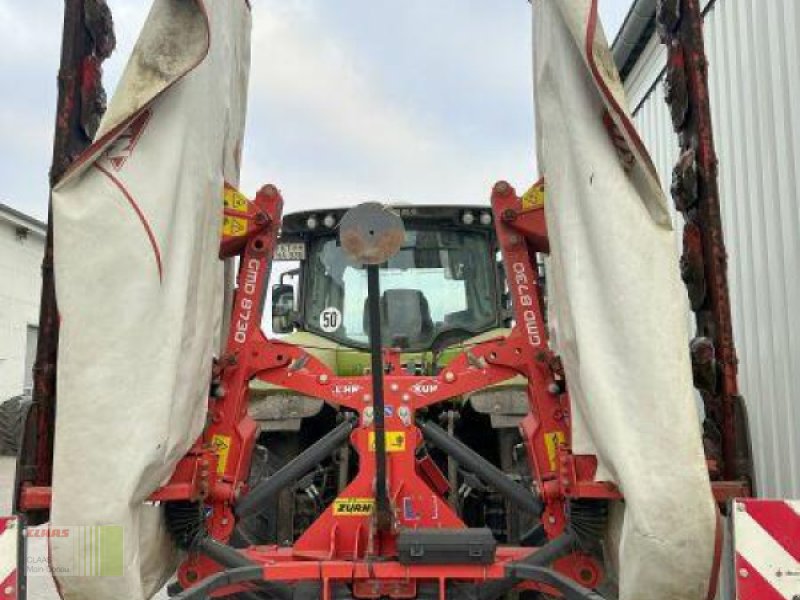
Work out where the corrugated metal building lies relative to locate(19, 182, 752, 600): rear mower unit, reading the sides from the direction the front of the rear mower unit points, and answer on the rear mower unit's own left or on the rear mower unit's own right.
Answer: on the rear mower unit's own right

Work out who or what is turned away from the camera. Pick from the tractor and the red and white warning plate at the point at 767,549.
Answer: the tractor

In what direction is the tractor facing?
away from the camera

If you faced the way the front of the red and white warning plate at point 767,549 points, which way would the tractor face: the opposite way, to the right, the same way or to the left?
the opposite way

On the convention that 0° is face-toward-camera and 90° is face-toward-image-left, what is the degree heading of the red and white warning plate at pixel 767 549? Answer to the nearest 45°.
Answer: approximately 0°

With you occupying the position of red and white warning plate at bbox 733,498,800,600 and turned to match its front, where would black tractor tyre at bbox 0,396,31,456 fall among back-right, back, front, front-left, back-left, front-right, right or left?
back-right

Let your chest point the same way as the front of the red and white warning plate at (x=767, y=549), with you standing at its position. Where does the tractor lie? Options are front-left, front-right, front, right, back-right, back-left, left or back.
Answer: back-right

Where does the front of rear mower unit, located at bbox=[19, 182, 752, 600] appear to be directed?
away from the camera

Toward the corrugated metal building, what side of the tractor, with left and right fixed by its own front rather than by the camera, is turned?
right

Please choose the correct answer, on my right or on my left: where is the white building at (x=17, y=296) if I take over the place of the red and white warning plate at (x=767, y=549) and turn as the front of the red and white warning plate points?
on my right
